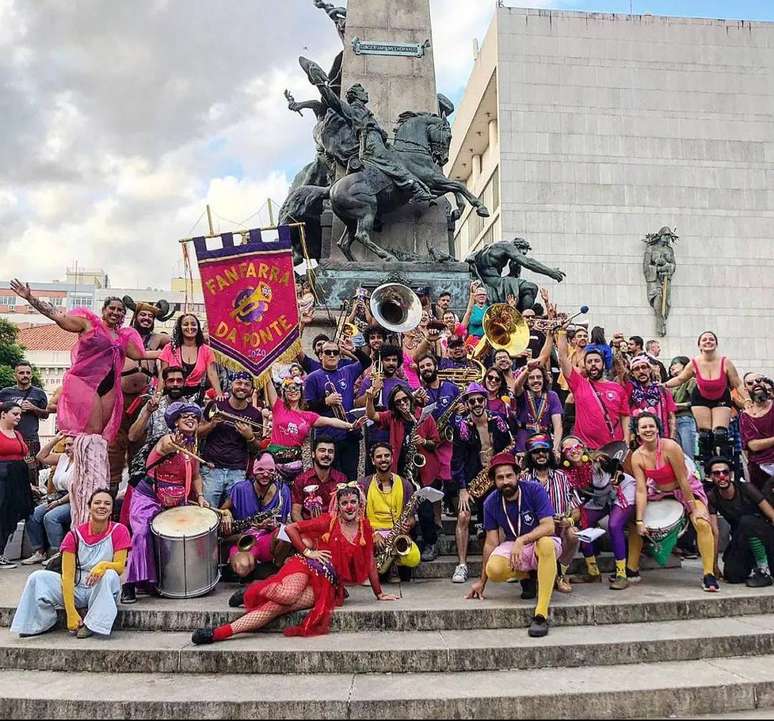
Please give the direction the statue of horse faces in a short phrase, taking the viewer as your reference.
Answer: facing to the right of the viewer

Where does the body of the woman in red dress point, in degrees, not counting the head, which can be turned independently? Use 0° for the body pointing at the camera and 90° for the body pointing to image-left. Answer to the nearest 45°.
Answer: approximately 0°

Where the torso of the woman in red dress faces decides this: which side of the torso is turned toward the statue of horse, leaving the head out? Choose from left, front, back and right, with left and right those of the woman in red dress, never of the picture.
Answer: back
